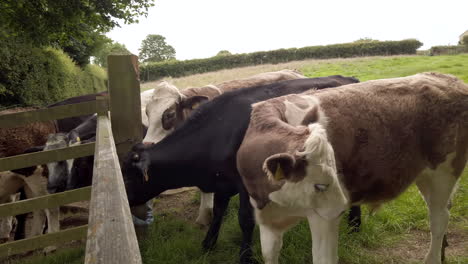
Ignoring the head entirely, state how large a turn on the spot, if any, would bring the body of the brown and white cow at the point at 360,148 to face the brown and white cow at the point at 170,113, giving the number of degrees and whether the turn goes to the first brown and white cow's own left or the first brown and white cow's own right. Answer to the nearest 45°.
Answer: approximately 90° to the first brown and white cow's own right

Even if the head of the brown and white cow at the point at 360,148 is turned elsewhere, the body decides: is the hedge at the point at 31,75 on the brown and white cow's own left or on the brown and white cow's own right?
on the brown and white cow's own right

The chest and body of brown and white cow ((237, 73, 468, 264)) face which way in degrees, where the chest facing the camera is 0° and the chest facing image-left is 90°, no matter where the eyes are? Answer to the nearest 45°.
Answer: approximately 45°

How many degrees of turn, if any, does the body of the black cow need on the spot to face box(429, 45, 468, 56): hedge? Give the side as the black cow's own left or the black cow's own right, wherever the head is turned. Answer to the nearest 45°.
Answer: approximately 135° to the black cow's own right

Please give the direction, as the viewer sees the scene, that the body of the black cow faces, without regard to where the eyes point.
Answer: to the viewer's left

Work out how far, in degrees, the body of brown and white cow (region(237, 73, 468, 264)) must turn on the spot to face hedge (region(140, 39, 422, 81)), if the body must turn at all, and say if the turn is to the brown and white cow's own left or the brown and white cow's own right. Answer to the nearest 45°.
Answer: approximately 135° to the brown and white cow's own right

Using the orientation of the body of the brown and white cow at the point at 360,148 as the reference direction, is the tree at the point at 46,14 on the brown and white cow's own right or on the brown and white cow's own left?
on the brown and white cow's own right

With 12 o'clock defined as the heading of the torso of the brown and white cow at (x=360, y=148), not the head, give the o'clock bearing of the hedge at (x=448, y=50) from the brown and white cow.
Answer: The hedge is roughly at 5 o'clock from the brown and white cow.

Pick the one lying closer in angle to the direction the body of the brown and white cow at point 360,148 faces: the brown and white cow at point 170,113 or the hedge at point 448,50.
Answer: the brown and white cow

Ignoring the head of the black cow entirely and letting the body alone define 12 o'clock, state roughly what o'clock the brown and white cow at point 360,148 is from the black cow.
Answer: The brown and white cow is roughly at 7 o'clock from the black cow.
